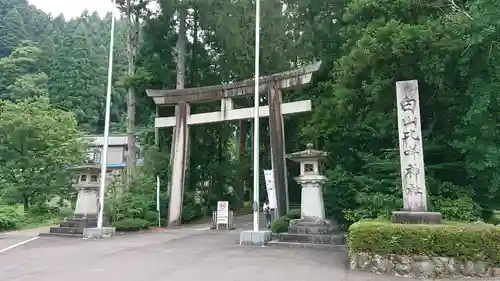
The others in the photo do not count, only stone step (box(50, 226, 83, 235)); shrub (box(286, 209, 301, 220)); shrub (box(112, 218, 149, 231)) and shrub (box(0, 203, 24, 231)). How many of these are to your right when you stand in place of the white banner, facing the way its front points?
3

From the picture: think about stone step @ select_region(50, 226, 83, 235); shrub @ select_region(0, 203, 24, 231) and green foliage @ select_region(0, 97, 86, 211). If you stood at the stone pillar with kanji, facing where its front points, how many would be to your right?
3

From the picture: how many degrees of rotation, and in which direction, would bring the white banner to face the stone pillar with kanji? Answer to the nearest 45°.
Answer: approximately 45° to its left

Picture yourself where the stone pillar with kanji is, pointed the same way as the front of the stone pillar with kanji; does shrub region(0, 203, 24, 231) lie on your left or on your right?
on your right

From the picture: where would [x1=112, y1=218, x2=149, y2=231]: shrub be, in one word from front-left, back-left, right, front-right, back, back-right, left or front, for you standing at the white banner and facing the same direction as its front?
right

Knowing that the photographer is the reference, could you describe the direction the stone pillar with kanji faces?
facing the viewer

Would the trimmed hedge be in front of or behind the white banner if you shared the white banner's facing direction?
in front

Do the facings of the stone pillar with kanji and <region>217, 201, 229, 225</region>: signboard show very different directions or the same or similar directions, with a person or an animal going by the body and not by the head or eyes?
same or similar directions

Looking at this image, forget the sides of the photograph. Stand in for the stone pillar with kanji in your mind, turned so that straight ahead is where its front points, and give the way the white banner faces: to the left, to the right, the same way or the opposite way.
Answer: the same way

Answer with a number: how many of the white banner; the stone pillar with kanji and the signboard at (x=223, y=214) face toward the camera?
3

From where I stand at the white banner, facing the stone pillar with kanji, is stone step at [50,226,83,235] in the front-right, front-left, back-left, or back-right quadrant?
back-right

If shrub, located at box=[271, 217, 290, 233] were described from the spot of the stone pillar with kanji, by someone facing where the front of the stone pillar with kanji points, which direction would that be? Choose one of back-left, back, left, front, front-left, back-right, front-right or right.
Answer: back-right

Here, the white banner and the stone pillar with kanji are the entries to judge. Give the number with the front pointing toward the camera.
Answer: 2

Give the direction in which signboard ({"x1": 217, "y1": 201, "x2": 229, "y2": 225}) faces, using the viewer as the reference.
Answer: facing the viewer

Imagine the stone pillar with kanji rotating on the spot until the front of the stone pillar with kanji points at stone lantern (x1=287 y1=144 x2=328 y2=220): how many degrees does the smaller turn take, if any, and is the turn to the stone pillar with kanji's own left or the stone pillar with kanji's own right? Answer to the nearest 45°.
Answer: approximately 135° to the stone pillar with kanji's own right
